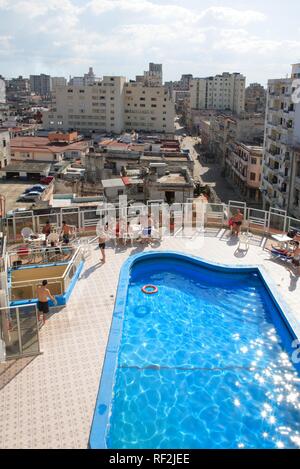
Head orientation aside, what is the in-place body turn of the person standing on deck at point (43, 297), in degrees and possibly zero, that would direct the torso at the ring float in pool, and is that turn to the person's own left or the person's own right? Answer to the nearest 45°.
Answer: approximately 45° to the person's own right

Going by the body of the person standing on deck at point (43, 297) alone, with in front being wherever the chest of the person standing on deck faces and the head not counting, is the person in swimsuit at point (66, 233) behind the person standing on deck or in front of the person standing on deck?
in front

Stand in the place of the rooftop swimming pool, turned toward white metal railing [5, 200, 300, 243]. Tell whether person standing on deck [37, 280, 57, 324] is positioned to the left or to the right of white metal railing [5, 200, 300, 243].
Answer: left

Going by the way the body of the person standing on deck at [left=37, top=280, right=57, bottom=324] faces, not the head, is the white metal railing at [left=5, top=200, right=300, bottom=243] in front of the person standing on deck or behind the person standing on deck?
in front

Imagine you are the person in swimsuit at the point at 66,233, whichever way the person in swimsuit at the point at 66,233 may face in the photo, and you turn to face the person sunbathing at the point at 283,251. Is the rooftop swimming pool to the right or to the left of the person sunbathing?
right

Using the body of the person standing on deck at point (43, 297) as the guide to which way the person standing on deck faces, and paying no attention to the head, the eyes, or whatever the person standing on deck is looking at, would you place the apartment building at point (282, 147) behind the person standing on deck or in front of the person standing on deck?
in front
